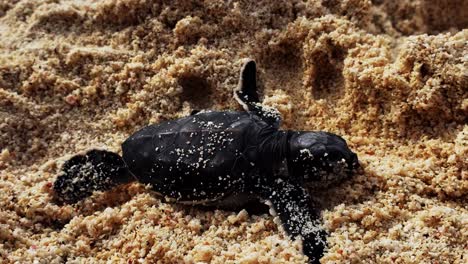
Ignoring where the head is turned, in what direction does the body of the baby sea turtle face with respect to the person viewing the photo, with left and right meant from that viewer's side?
facing to the right of the viewer
